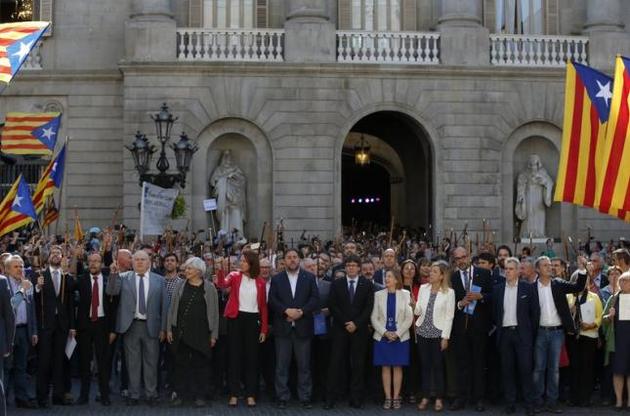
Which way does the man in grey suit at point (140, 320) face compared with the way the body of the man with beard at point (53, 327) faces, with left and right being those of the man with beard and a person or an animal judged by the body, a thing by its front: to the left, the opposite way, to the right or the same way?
the same way

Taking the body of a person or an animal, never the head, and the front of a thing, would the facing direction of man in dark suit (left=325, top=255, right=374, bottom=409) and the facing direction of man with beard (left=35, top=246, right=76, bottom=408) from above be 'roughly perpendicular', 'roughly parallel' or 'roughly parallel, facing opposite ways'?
roughly parallel

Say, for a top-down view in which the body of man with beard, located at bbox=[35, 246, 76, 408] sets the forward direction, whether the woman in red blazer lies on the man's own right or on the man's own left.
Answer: on the man's own left

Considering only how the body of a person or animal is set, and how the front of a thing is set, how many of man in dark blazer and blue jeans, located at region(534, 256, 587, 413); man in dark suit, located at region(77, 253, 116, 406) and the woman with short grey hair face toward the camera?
3

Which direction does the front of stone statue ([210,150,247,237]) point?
toward the camera

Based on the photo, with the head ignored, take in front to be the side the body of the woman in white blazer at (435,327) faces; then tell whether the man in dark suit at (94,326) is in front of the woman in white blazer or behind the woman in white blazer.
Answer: in front

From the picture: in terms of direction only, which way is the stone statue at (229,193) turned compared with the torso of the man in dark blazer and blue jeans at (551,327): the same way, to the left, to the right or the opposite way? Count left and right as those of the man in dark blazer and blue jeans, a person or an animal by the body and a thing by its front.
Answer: the same way

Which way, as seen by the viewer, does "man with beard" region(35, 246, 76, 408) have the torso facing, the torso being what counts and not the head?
toward the camera

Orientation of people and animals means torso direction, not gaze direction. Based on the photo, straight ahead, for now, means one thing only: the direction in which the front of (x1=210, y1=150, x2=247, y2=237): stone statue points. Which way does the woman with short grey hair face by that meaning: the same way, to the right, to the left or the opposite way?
the same way

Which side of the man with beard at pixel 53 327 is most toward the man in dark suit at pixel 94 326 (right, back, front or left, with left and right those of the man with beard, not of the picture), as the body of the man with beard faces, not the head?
left

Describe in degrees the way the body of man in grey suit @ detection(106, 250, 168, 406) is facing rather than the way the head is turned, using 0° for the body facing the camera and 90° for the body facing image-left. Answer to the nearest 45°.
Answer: approximately 0°
